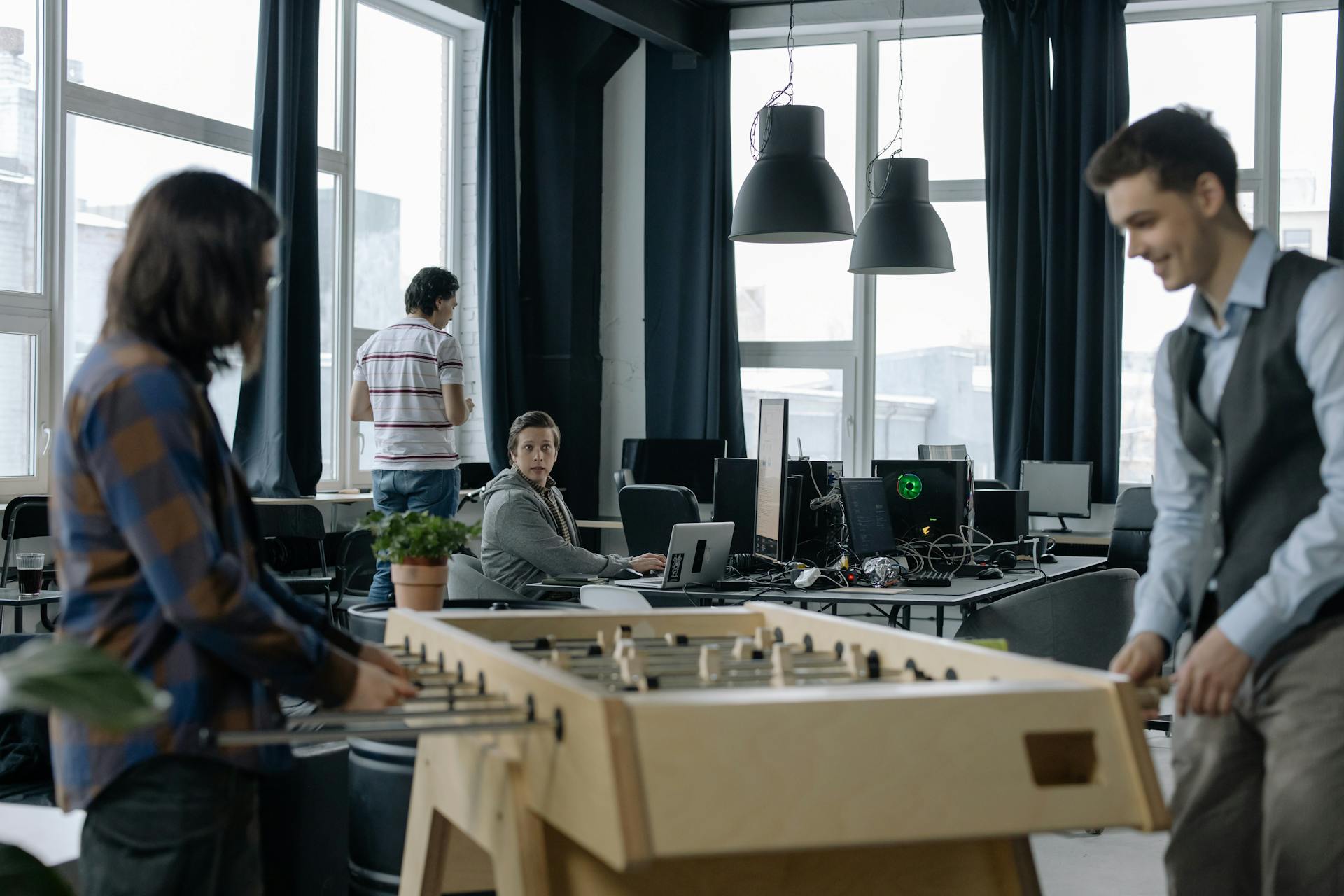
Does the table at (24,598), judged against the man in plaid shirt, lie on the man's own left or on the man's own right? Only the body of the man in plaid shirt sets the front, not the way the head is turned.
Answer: on the man's own left

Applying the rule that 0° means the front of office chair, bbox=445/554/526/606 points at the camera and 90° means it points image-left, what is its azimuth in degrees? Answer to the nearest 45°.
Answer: approximately 270°

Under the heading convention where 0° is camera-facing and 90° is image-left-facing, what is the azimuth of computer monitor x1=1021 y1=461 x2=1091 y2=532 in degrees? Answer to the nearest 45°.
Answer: approximately 0°

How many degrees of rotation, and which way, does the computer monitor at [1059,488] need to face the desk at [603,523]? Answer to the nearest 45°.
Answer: approximately 90° to its right

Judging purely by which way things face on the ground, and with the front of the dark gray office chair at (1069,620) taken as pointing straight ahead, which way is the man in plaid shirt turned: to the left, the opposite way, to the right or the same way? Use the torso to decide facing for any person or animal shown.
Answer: to the right

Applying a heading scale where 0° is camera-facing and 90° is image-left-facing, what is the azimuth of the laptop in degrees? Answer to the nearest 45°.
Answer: approximately 135°

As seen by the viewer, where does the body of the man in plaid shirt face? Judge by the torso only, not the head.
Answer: to the viewer's right

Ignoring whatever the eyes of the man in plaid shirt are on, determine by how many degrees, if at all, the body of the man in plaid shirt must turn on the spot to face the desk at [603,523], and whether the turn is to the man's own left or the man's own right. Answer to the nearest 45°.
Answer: approximately 90° to the man's own left

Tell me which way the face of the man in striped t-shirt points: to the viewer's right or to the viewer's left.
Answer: to the viewer's right

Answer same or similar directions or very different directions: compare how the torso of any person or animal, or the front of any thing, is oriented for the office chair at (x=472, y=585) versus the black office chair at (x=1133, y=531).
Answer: very different directions

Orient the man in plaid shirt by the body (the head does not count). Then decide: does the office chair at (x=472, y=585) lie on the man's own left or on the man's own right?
on the man's own left
